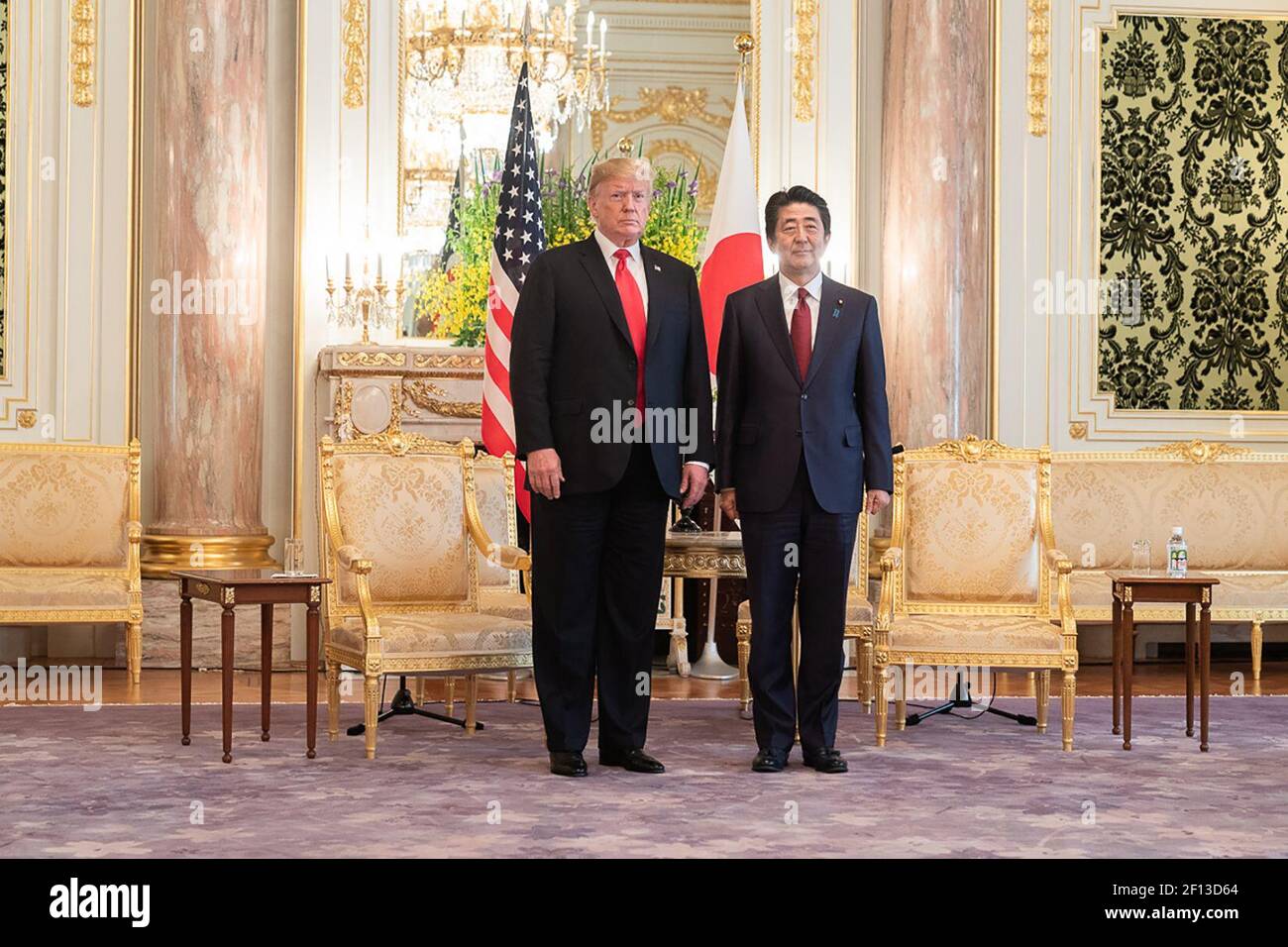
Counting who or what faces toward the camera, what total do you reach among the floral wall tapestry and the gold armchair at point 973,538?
2

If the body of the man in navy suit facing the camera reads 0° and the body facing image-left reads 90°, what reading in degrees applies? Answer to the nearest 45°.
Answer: approximately 0°

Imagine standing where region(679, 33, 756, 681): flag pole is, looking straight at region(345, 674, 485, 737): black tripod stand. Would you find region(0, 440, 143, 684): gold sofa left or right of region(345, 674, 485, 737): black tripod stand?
right

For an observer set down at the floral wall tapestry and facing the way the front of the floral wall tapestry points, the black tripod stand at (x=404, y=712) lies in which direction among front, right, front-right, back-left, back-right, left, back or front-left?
front-right

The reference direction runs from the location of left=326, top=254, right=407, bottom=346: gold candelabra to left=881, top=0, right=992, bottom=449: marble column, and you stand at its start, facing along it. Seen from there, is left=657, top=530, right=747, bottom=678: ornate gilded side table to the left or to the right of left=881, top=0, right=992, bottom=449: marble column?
right

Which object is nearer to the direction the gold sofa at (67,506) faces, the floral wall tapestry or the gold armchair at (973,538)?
the gold armchair

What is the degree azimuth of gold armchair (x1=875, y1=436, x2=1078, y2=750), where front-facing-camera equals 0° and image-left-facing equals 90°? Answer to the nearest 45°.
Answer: approximately 0°

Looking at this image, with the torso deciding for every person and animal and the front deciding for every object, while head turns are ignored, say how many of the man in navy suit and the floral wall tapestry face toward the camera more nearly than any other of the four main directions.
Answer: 2

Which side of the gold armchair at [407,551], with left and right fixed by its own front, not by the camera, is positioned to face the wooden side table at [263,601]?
right

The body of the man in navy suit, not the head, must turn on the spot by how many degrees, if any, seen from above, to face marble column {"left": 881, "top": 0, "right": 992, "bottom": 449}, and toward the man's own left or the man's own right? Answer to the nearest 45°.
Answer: approximately 180°
